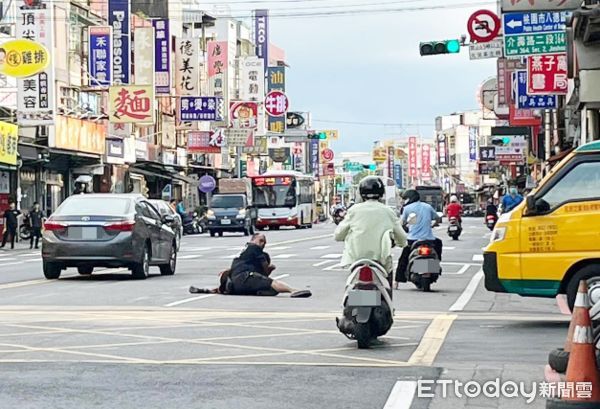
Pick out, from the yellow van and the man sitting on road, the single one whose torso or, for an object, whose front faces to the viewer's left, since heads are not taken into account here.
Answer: the yellow van

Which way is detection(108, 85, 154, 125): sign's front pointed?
toward the camera

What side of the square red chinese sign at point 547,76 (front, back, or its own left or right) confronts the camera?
front

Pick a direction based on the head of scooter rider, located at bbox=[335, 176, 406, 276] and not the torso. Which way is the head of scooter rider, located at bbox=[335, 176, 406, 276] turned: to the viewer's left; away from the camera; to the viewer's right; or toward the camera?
away from the camera

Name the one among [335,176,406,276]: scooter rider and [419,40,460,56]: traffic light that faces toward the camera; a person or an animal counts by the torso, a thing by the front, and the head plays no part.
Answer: the traffic light

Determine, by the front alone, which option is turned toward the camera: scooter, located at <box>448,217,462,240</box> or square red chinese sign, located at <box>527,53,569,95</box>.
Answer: the square red chinese sign

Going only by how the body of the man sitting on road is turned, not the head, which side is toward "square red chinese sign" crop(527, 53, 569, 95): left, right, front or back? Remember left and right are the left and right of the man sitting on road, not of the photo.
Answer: front

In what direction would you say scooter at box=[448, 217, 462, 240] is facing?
away from the camera

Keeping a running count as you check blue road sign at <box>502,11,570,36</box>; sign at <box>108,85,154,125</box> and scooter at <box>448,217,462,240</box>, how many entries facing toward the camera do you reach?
2

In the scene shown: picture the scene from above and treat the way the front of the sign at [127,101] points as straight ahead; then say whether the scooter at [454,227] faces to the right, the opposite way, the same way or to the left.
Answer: the opposite way

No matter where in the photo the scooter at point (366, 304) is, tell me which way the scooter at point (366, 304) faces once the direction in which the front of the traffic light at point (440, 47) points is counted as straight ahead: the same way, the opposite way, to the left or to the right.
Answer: the opposite way

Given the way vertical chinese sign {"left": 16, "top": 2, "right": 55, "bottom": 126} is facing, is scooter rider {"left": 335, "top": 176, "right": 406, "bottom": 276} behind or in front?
in front

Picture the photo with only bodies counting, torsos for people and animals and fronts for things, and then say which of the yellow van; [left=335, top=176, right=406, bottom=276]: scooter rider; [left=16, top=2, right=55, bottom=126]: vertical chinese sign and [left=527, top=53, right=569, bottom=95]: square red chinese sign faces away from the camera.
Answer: the scooter rider

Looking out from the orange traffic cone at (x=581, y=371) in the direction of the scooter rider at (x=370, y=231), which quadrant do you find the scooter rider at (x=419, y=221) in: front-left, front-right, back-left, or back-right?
front-right

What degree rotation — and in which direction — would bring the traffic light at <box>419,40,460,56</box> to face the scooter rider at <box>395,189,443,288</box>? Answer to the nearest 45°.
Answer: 0° — it already faces them

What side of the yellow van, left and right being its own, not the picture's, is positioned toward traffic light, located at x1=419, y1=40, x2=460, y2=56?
right
